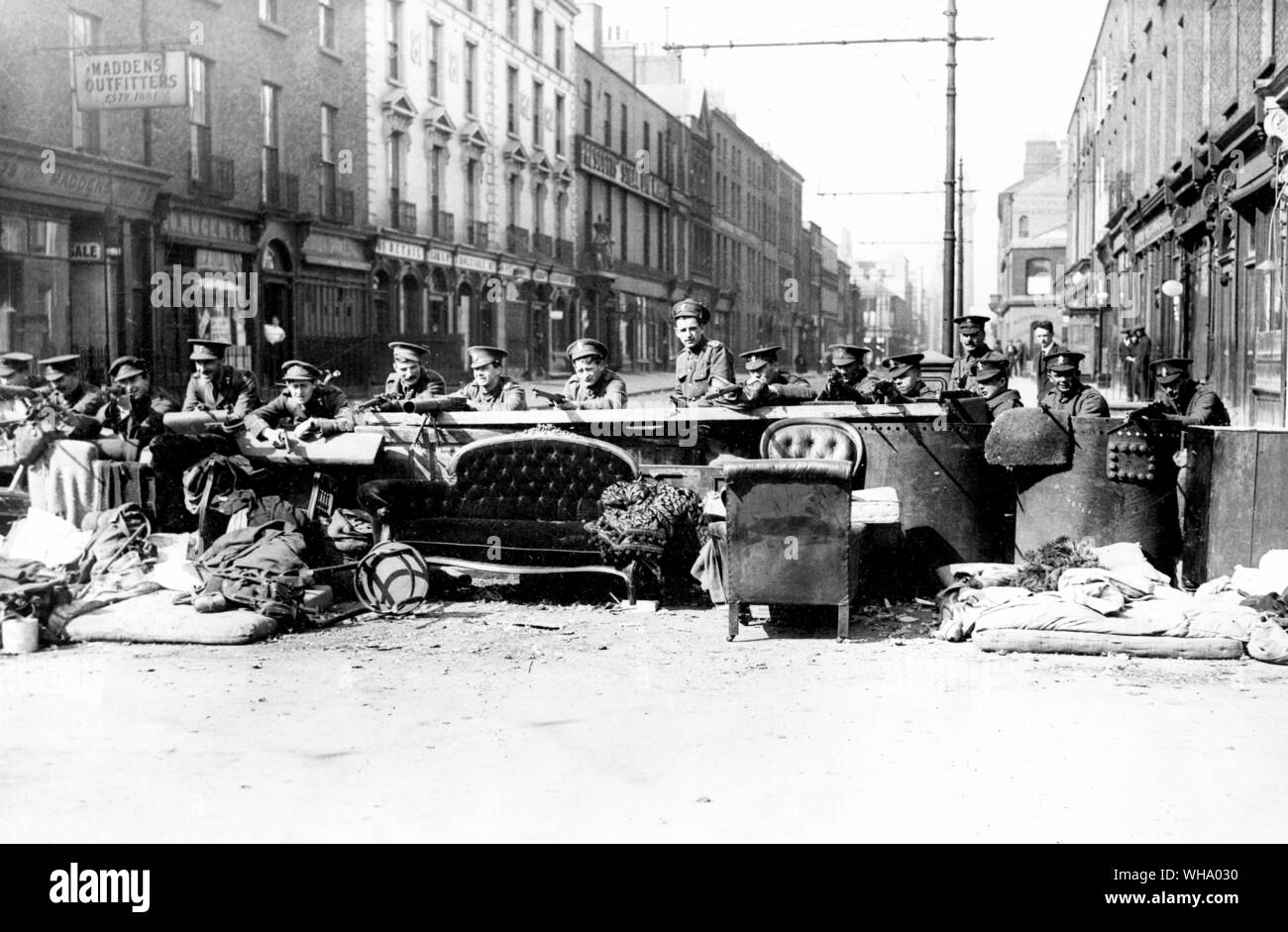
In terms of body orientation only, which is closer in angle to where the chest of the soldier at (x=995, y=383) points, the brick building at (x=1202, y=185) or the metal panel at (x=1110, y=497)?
the metal panel

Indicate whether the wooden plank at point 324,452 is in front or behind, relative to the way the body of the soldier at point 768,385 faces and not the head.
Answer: in front

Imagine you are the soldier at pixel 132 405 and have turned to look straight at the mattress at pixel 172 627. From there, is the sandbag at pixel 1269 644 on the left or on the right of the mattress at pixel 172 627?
left

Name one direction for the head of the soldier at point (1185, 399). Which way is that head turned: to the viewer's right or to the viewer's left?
to the viewer's left

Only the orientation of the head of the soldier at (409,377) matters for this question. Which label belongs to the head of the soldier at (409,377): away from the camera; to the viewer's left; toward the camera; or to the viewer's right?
toward the camera

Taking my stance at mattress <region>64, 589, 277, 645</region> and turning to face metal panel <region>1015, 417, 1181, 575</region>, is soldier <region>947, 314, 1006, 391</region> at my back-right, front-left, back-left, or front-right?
front-left

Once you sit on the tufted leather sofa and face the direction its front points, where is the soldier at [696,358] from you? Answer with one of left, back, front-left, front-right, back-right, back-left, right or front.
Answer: back-left

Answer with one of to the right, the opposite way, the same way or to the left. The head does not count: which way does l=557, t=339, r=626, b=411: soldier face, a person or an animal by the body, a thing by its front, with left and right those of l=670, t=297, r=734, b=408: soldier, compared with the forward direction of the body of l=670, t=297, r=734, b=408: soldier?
the same way

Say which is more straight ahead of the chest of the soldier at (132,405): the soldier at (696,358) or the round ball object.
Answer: the round ball object

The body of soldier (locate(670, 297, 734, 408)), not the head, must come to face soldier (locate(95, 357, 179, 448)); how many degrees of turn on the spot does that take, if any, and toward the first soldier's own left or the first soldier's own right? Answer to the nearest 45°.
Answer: approximately 45° to the first soldier's own right

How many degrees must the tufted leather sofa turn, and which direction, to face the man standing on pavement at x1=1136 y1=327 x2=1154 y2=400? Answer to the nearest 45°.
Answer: approximately 135° to its left

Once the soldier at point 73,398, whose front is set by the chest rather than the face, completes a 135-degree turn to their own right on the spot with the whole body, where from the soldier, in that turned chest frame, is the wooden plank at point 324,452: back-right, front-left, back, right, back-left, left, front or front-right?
back-right

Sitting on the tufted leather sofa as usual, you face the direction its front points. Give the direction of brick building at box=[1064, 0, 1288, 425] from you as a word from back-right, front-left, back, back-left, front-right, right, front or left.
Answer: back-left

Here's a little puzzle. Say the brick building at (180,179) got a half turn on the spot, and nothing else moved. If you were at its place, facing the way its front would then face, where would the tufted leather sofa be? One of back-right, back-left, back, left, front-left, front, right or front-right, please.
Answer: back-left

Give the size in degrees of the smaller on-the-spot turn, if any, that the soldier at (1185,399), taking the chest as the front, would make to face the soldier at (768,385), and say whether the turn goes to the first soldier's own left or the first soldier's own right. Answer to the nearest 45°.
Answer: approximately 45° to the first soldier's own right

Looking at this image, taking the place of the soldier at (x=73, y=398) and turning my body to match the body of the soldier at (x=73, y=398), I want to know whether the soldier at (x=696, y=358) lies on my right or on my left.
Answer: on my left

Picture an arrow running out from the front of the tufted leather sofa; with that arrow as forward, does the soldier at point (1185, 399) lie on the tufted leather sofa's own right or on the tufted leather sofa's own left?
on the tufted leather sofa's own left

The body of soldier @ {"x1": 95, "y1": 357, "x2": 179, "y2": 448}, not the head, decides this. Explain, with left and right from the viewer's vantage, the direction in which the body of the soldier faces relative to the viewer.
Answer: facing the viewer and to the left of the viewer

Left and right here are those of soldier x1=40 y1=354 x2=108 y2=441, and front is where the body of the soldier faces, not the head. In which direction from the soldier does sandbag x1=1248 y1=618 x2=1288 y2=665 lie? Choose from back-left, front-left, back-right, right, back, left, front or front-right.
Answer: left
